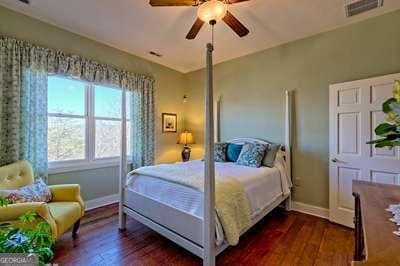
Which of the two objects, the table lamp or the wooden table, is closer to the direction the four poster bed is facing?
the wooden table

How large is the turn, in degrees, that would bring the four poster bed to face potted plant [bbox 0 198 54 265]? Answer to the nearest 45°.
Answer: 0° — it already faces it

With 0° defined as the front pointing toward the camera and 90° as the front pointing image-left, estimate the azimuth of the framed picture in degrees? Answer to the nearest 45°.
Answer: approximately 315°

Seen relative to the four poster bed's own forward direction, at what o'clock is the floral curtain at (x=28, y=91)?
The floral curtain is roughly at 2 o'clock from the four poster bed.

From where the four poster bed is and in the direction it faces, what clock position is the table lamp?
The table lamp is roughly at 4 o'clock from the four poster bed.

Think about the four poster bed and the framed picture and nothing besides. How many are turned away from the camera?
0

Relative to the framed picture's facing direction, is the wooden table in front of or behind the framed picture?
in front

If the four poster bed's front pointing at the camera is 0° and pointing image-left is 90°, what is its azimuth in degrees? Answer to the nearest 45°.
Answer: approximately 45°

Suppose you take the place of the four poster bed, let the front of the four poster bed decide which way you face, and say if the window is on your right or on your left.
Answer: on your right

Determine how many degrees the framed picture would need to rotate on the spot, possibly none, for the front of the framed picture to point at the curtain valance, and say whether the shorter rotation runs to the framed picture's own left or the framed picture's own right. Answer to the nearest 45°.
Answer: approximately 90° to the framed picture's own right
